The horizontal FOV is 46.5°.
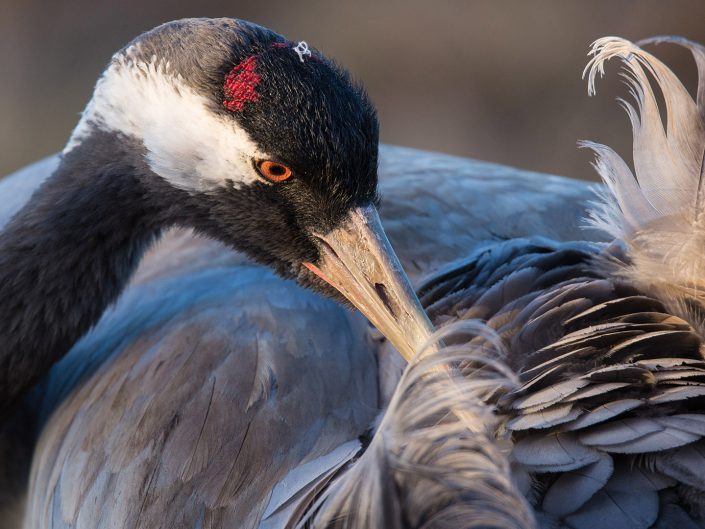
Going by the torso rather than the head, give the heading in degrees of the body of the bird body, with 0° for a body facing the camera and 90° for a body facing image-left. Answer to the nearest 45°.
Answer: approximately 90°
